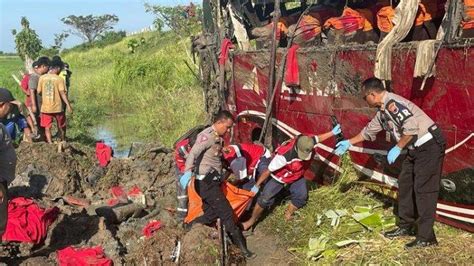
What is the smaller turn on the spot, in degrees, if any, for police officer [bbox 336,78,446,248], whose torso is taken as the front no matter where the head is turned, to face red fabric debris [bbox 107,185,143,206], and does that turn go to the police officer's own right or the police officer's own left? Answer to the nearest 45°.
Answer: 0° — they already face it

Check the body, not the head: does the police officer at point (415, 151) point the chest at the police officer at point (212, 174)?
yes

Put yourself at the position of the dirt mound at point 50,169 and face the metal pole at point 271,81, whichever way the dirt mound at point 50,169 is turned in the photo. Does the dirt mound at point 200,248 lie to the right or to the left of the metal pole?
right

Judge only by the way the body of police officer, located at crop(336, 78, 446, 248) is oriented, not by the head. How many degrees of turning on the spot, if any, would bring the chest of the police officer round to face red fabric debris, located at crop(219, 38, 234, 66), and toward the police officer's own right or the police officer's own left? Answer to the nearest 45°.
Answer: approximately 45° to the police officer's own right

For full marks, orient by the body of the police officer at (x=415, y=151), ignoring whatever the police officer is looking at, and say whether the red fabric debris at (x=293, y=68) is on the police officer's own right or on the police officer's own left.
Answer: on the police officer's own right

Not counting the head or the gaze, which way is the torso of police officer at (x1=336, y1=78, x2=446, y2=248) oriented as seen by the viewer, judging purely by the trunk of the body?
to the viewer's left

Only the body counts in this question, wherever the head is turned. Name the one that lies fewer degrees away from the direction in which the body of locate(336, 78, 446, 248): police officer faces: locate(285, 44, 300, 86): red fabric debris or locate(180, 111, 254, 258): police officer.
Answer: the police officer

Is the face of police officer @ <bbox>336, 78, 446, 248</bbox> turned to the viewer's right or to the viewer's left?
to the viewer's left

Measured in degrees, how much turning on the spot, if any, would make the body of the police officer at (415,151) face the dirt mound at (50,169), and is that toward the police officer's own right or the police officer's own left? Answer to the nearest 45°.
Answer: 0° — they already face it

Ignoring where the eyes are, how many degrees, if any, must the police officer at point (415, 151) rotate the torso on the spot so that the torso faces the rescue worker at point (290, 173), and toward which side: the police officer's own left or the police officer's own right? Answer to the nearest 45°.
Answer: approximately 45° to the police officer's own right

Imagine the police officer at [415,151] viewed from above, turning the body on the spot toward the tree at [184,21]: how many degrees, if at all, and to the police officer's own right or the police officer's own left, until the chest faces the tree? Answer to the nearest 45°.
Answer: approximately 45° to the police officer's own right
